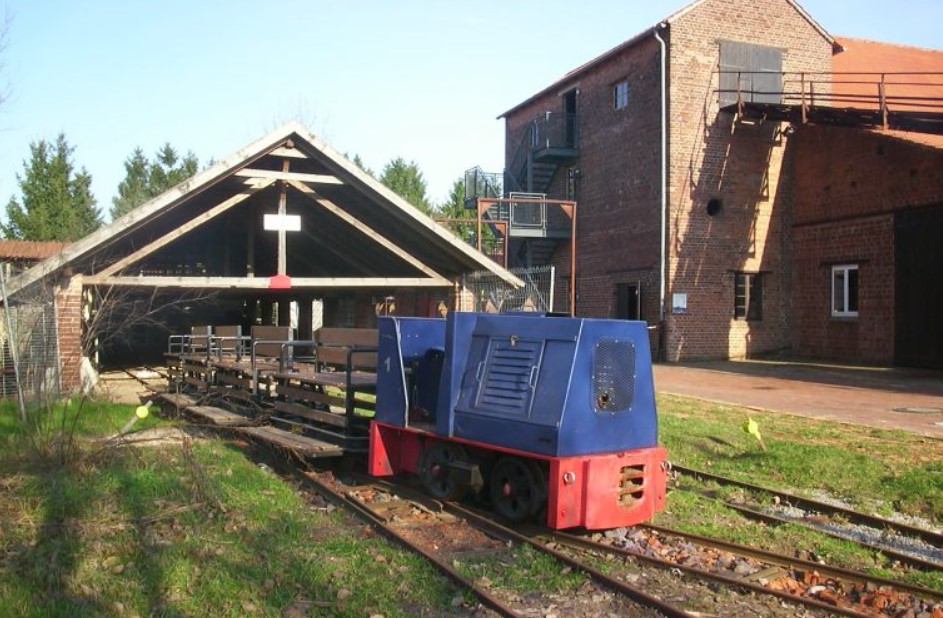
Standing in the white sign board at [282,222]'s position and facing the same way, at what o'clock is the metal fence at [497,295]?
The metal fence is roughly at 8 o'clock from the white sign board.

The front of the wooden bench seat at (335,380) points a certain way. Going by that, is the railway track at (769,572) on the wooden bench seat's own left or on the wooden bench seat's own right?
on the wooden bench seat's own left

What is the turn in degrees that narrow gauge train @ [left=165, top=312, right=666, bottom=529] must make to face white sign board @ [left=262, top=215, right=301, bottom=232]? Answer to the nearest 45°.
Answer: approximately 180°

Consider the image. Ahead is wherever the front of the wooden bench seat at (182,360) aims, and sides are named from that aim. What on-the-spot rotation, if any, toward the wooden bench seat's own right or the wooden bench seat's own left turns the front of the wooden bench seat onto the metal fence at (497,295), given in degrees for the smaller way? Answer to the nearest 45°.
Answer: approximately 135° to the wooden bench seat's own left

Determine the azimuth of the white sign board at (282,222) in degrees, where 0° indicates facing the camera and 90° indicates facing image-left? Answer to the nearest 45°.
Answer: approximately 0°

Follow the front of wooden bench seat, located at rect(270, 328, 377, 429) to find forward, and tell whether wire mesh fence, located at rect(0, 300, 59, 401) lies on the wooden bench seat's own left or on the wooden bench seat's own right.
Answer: on the wooden bench seat's own right

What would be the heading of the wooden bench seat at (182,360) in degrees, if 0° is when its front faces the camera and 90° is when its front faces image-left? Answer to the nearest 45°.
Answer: approximately 45°
